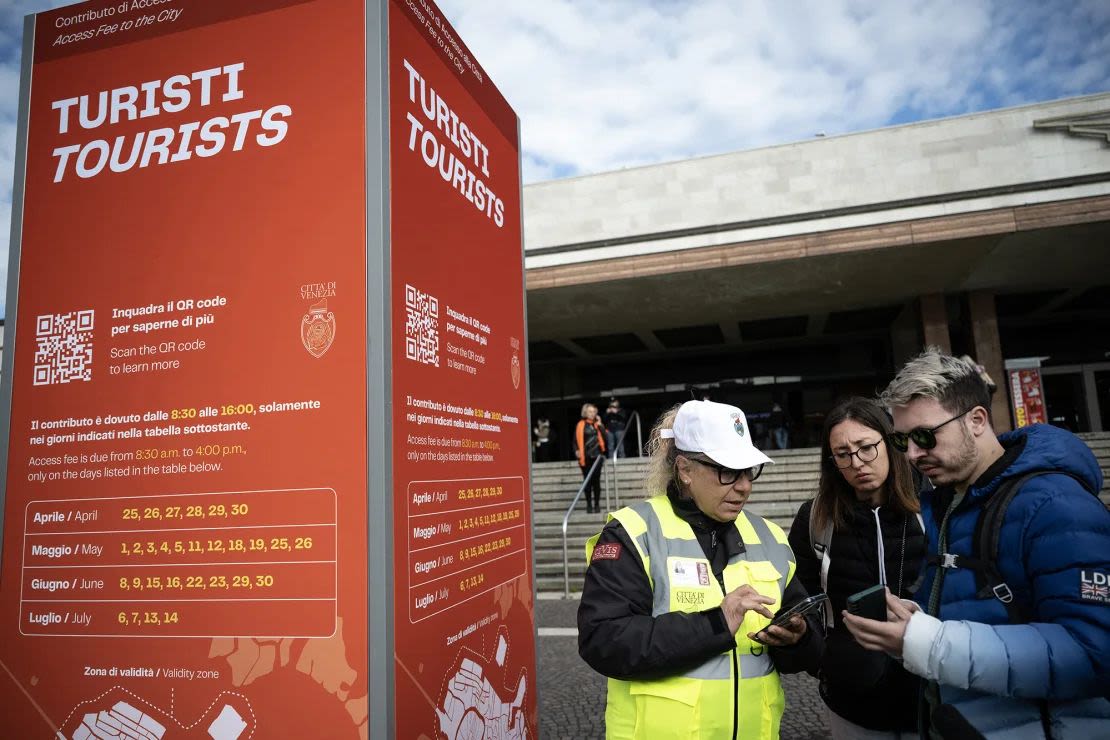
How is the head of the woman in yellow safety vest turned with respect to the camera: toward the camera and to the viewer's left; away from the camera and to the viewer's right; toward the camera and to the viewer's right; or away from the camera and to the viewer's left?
toward the camera and to the viewer's right

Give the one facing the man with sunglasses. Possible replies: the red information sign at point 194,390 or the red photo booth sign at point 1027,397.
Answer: the red photo booth sign at point 1027,397

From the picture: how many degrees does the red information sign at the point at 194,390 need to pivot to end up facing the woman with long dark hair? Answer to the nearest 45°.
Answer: approximately 135° to its left

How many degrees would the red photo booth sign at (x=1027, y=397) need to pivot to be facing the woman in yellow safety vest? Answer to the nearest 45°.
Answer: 0° — it already faces them

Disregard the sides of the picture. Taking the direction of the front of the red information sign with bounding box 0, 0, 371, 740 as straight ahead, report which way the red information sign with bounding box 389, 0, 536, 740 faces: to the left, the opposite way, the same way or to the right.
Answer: to the left

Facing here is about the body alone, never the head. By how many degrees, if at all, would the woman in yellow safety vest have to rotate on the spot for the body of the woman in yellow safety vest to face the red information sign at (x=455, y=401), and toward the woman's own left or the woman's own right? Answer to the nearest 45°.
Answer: approximately 135° to the woman's own right

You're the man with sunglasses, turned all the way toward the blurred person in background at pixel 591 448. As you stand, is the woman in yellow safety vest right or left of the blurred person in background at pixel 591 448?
left

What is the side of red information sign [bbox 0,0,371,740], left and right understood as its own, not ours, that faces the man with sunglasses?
left

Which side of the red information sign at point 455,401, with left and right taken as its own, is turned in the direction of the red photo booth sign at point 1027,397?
left

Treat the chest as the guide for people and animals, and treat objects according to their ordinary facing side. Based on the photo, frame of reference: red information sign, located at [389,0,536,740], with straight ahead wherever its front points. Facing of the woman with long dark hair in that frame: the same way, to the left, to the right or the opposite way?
to the right
